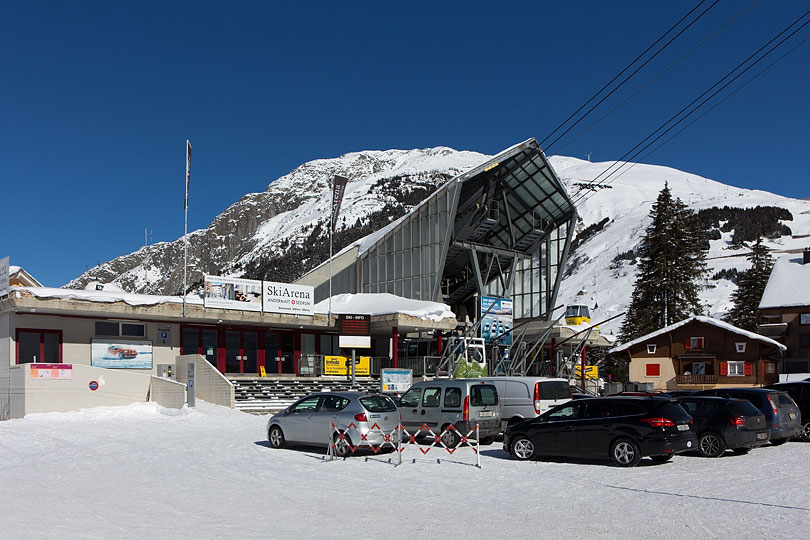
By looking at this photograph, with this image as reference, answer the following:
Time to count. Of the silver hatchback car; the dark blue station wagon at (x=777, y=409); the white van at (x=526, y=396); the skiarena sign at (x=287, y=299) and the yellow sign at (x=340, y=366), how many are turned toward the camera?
2

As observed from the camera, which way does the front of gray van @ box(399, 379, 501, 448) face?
facing away from the viewer and to the left of the viewer

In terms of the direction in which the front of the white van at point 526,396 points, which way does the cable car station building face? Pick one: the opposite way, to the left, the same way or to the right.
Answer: the opposite way

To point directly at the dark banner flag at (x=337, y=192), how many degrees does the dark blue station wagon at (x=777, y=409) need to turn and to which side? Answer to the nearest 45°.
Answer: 0° — it already faces it

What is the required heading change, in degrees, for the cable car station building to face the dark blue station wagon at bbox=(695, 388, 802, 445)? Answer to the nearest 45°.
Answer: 0° — it already faces it

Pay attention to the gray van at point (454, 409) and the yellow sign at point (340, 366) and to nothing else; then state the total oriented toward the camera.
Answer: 1
